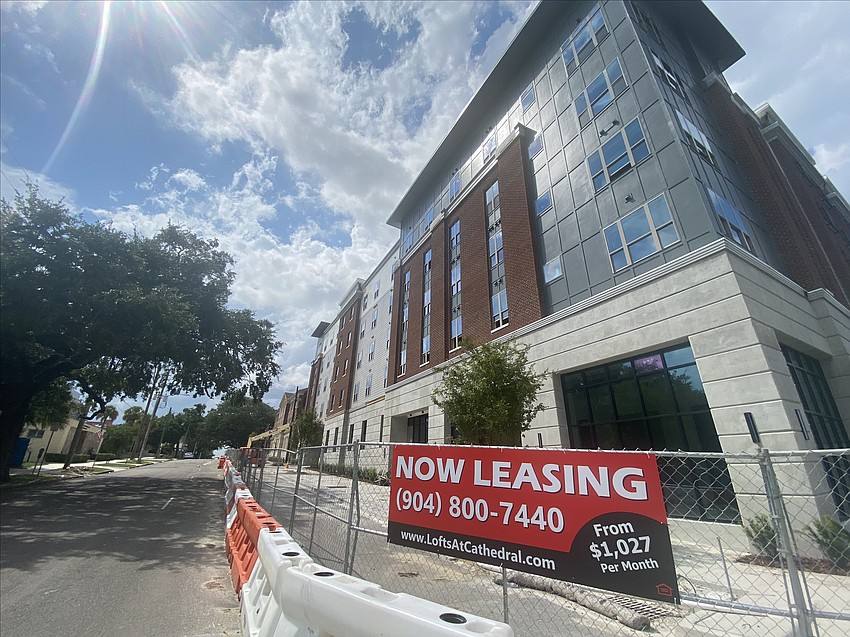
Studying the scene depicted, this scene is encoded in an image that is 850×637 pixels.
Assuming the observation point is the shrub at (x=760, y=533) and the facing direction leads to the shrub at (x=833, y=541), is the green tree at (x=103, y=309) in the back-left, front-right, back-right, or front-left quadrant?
back-right

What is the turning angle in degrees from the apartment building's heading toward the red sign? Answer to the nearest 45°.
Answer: approximately 45° to its left

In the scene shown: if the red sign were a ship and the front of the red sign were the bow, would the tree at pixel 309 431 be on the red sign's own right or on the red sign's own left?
on the red sign's own right

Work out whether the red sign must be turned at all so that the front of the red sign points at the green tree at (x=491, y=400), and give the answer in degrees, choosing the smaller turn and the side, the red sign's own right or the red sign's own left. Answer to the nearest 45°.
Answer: approximately 135° to the red sign's own right

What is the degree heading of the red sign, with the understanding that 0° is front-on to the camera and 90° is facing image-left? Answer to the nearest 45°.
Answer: approximately 45°

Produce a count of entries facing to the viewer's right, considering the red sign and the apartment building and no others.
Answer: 0

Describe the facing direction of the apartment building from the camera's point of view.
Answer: facing the viewer and to the left of the viewer

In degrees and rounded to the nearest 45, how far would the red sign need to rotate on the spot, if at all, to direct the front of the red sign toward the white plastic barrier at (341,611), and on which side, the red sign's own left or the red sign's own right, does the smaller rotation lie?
0° — it already faces it
